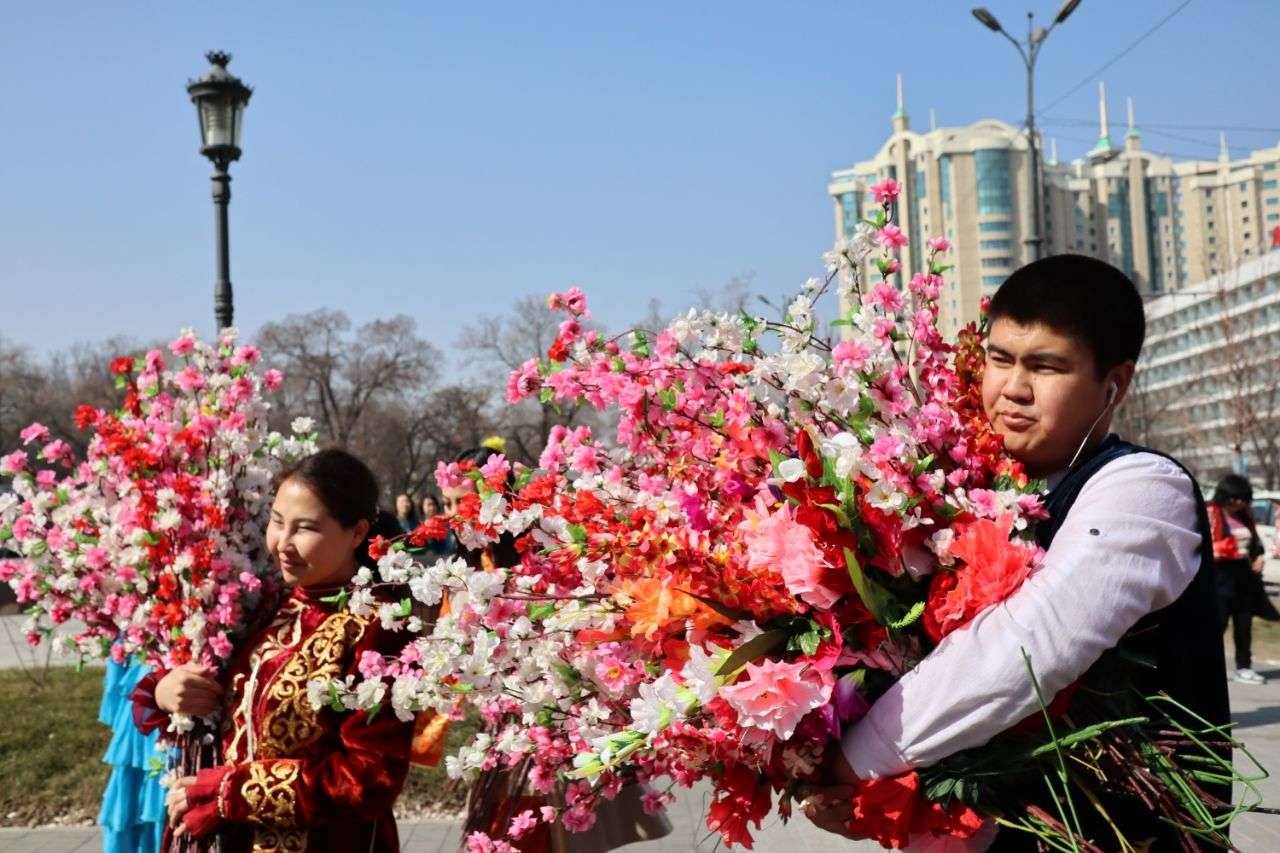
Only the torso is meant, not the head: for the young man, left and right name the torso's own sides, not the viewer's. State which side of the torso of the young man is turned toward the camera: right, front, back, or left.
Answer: left

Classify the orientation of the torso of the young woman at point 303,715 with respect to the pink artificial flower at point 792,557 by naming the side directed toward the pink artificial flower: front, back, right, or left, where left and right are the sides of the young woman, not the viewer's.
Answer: left

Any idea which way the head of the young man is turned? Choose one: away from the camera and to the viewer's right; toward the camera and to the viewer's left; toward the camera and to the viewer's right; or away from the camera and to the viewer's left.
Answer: toward the camera and to the viewer's left

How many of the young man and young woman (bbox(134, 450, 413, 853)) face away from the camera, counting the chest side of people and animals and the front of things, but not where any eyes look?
0

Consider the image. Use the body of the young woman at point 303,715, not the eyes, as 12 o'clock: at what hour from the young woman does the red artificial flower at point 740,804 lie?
The red artificial flower is roughly at 10 o'clock from the young woman.

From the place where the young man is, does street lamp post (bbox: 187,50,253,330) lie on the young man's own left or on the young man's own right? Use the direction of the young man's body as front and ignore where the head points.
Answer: on the young man's own right

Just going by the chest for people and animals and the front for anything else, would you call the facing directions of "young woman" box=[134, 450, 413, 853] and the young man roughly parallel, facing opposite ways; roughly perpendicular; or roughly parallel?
roughly perpendicular

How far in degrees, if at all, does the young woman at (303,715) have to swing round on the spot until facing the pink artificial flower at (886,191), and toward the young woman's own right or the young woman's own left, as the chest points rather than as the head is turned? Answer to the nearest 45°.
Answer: approximately 90° to the young woman's own left

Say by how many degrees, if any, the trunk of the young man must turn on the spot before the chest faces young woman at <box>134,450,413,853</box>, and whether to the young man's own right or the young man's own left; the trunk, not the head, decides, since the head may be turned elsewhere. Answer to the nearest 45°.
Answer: approximately 45° to the young man's own right
